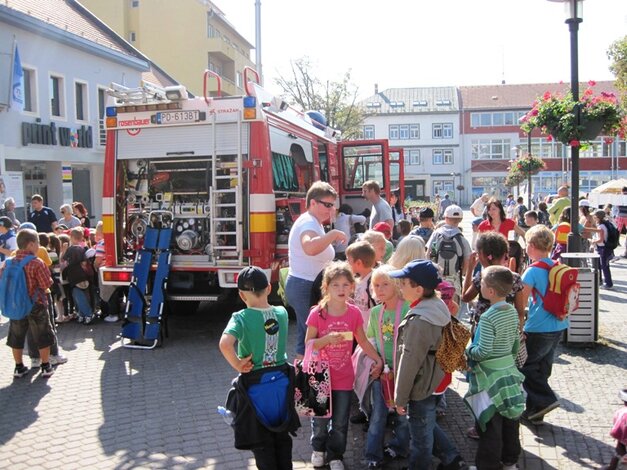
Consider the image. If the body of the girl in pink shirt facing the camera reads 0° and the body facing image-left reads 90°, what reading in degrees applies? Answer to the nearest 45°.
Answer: approximately 0°

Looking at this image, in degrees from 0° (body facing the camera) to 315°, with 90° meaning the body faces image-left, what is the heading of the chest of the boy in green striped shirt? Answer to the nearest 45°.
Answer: approximately 135°

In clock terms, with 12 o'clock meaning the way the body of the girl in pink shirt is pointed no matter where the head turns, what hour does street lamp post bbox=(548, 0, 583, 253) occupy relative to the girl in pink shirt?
The street lamp post is roughly at 7 o'clock from the girl in pink shirt.

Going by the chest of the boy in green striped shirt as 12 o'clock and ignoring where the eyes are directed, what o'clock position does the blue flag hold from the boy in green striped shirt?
The blue flag is roughly at 12 o'clock from the boy in green striped shirt.

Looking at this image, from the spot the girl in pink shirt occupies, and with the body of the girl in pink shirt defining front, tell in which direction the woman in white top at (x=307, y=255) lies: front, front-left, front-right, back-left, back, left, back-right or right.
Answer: back
